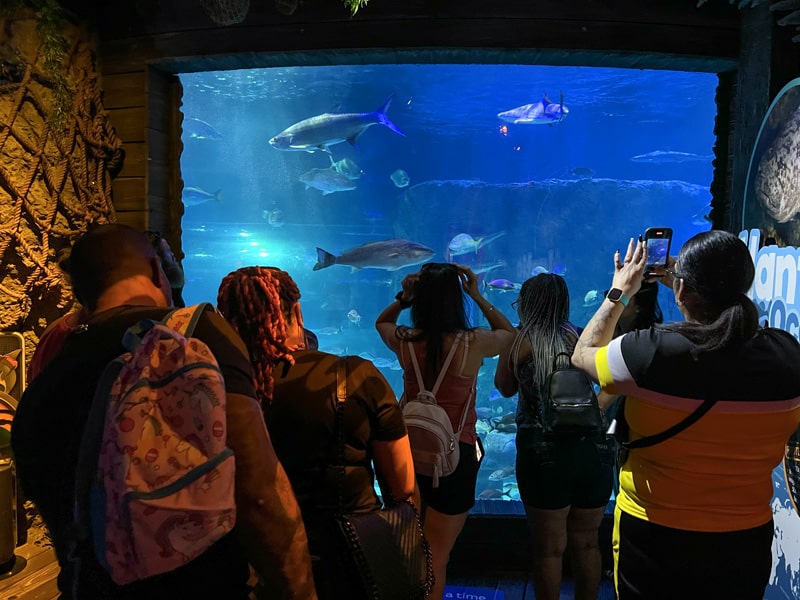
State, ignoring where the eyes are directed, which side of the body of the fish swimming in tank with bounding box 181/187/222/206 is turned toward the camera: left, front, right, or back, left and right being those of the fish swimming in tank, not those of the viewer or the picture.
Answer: left

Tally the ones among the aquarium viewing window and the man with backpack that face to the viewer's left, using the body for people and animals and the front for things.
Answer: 0

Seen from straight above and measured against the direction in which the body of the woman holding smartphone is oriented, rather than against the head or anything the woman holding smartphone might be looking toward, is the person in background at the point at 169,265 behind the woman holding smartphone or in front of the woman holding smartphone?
in front

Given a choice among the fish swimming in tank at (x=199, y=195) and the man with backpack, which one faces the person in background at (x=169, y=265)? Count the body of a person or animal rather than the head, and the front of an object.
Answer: the man with backpack

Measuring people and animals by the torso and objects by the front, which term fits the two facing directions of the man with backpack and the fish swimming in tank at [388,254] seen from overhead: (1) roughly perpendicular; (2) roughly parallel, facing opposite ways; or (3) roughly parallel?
roughly perpendicular

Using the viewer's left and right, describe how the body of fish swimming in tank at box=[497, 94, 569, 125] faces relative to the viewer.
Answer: facing to the left of the viewer

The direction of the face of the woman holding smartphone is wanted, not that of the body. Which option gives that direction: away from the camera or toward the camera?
away from the camera

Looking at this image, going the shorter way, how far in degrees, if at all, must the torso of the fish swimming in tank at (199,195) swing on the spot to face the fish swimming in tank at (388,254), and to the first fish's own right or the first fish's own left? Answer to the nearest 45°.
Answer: approximately 135° to the first fish's own left

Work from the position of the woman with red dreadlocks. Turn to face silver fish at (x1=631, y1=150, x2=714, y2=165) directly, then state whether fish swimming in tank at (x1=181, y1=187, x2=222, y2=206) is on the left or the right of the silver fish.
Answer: left

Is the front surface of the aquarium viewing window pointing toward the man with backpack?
yes

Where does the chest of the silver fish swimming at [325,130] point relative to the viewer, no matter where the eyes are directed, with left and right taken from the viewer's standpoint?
facing to the left of the viewer

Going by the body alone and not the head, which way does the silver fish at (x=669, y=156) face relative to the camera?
to the viewer's left

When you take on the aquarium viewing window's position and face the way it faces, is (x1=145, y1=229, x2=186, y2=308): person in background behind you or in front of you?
in front

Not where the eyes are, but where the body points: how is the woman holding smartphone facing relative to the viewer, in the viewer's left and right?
facing away from the viewer and to the left of the viewer

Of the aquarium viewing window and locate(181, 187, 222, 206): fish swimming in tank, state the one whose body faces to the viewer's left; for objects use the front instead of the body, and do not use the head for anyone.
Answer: the fish swimming in tank
